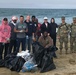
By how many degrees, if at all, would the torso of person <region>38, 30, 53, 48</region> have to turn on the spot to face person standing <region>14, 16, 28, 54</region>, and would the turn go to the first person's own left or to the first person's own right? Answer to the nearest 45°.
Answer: approximately 90° to the first person's own right

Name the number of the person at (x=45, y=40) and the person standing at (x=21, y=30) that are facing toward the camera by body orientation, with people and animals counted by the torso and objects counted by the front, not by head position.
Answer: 2

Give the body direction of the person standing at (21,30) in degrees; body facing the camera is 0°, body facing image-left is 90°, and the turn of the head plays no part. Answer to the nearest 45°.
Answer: approximately 0°

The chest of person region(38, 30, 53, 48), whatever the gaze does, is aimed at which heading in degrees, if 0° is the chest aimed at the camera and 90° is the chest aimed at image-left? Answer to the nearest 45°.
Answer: approximately 0°
